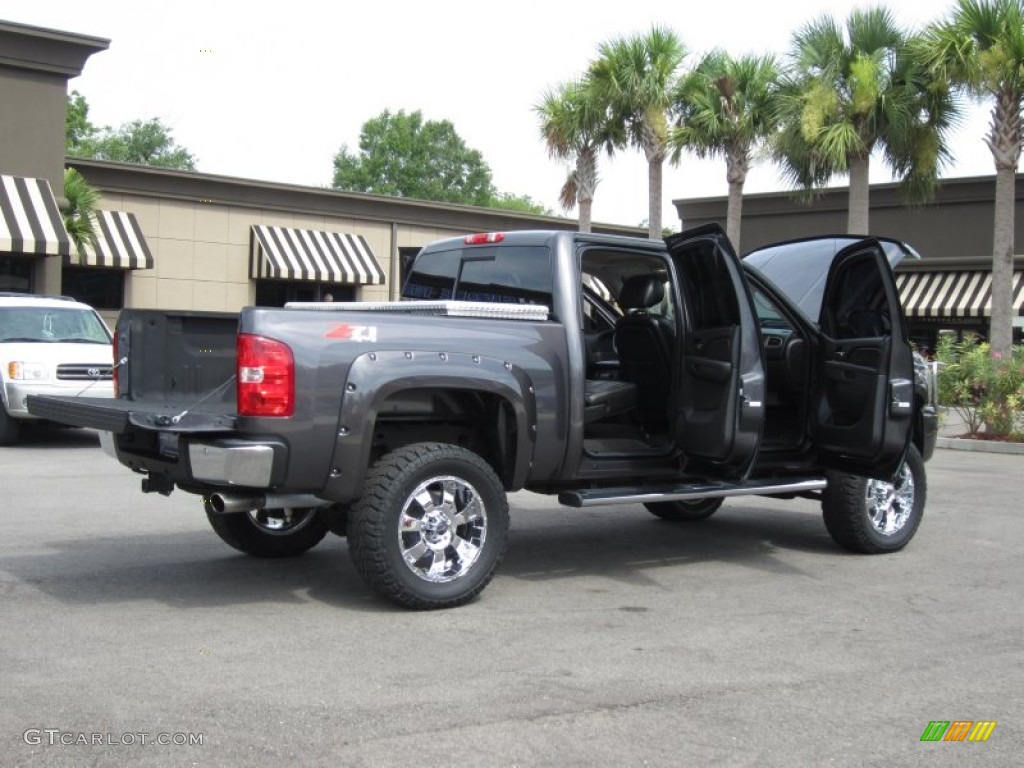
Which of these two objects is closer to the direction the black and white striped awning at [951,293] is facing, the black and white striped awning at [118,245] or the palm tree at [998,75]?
the palm tree

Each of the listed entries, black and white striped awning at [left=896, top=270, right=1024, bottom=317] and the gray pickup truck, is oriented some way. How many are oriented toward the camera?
1

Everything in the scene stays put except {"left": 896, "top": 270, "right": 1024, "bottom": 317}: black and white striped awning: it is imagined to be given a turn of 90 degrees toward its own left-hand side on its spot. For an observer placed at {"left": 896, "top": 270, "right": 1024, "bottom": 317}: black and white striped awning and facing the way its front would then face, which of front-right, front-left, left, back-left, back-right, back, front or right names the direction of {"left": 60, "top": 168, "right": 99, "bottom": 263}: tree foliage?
back-right

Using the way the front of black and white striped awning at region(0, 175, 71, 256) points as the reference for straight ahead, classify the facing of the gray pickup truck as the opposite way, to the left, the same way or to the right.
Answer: to the left

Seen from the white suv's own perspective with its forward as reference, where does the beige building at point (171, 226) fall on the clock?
The beige building is roughly at 8 o'clock from the white suv.

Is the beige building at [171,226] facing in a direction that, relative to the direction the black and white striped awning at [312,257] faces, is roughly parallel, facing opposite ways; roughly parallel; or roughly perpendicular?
roughly parallel

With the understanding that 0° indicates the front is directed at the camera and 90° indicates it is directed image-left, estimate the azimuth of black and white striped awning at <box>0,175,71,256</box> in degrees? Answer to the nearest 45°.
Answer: approximately 315°

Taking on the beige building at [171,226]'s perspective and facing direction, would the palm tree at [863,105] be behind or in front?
in front

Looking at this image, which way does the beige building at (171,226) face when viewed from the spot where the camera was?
facing the viewer and to the right of the viewer

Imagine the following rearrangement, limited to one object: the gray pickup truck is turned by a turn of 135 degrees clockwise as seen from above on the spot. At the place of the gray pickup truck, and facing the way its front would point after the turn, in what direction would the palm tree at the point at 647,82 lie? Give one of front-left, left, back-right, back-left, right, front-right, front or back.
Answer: back

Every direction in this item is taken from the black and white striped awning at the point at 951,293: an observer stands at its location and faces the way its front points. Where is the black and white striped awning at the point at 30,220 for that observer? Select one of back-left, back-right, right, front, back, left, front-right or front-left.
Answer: front-right

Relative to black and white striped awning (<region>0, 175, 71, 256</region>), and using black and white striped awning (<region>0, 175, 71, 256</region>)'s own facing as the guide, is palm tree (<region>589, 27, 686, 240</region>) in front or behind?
in front

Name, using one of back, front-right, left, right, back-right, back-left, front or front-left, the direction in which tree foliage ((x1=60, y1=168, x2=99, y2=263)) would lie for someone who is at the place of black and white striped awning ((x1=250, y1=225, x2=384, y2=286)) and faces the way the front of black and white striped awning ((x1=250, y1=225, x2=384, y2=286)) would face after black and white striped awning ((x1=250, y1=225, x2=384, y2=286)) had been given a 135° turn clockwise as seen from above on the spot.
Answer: front-left

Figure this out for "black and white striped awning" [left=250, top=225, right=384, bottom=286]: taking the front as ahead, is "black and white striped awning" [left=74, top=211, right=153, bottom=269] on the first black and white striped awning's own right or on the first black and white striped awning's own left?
on the first black and white striped awning's own right
